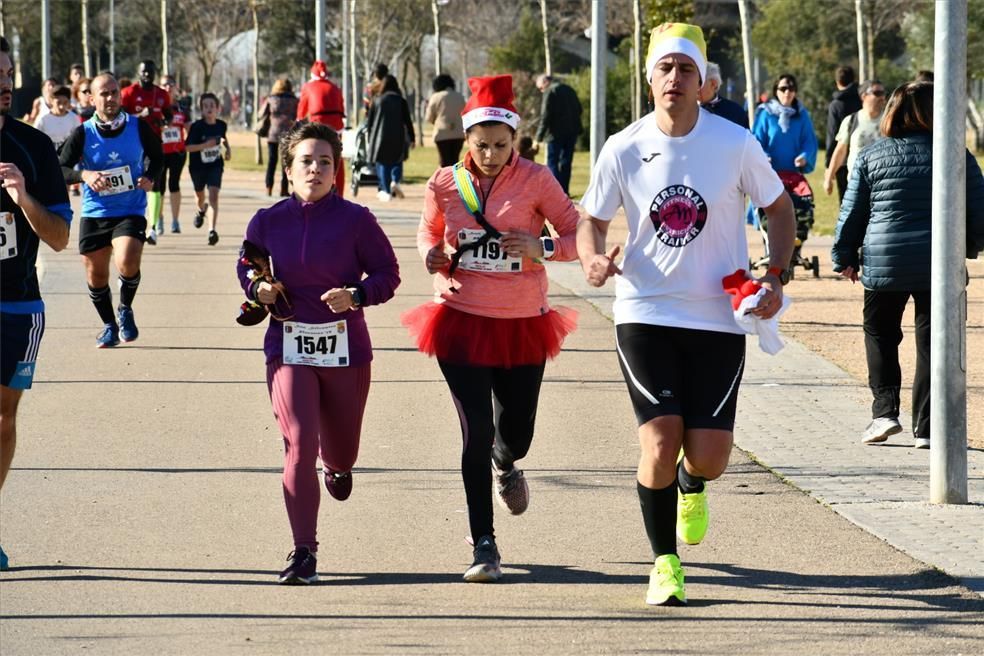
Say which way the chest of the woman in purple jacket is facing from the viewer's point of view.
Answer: toward the camera

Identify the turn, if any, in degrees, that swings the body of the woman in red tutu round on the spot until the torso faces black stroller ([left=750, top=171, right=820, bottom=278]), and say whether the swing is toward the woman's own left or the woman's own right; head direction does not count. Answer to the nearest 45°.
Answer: approximately 180°

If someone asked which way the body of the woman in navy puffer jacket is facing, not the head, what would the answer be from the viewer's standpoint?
away from the camera

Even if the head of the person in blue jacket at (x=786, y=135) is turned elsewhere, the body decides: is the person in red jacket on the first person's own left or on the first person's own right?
on the first person's own right

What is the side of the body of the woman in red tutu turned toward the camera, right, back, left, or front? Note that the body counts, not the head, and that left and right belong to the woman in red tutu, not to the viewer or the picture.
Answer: front

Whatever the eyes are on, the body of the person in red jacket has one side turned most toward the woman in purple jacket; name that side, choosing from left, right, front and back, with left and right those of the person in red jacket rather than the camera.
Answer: back

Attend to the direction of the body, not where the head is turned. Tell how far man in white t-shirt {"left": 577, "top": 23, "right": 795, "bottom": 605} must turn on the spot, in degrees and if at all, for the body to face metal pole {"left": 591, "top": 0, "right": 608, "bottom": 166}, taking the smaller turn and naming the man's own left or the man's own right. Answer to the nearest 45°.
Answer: approximately 180°

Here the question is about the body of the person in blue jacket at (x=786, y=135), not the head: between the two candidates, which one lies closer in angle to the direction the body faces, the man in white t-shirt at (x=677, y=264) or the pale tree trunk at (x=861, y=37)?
the man in white t-shirt

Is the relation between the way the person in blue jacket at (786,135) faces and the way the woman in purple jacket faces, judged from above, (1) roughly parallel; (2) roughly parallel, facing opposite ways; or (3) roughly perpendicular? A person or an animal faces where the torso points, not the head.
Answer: roughly parallel

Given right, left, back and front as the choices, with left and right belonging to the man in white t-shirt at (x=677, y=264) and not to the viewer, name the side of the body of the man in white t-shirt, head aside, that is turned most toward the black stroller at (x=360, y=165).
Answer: back

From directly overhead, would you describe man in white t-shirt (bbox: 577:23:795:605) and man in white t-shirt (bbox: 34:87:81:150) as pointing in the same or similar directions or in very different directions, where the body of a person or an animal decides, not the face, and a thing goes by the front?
same or similar directions

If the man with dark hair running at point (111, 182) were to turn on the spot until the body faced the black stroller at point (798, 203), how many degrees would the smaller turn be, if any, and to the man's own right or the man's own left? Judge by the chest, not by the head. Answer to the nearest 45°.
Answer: approximately 90° to the man's own left

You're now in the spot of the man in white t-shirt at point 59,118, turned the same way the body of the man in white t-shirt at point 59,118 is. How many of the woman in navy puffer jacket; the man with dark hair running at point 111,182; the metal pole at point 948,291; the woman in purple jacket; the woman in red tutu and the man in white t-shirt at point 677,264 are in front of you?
6

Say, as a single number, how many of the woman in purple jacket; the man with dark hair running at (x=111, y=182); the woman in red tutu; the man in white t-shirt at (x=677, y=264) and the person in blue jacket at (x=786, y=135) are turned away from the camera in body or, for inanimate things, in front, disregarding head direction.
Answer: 0

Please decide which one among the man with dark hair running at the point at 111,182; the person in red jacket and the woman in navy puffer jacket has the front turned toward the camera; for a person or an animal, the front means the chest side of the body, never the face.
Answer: the man with dark hair running

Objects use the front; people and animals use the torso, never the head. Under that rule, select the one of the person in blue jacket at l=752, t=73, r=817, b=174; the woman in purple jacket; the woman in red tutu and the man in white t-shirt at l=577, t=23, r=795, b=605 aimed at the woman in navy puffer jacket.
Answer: the person in blue jacket

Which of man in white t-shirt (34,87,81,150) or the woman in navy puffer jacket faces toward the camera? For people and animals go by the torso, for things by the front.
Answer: the man in white t-shirt

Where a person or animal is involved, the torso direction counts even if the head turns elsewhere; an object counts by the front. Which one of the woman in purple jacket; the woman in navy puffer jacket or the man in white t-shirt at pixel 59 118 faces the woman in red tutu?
the man in white t-shirt

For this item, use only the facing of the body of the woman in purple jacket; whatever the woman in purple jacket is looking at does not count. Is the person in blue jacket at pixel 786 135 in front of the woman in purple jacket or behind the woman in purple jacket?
behind

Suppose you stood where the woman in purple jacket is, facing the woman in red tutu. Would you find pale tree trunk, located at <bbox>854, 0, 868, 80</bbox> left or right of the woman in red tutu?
left

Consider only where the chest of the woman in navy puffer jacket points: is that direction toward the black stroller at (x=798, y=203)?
yes
